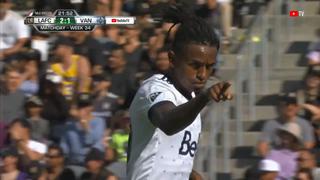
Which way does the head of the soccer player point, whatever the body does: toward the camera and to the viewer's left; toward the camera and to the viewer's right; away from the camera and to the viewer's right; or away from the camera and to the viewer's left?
toward the camera and to the viewer's right

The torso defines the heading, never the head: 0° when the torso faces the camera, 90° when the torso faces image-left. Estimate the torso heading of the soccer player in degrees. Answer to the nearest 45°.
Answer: approximately 315°

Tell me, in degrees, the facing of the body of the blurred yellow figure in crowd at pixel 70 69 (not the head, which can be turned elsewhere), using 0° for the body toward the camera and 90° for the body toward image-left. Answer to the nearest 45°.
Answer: approximately 45°

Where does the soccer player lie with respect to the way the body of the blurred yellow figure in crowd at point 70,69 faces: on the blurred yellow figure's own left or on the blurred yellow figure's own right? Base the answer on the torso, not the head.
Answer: on the blurred yellow figure's own left
